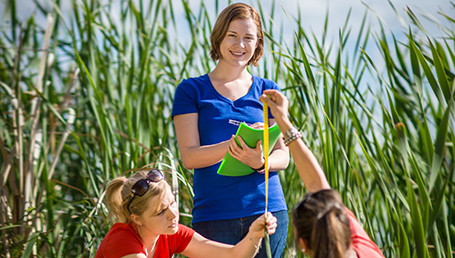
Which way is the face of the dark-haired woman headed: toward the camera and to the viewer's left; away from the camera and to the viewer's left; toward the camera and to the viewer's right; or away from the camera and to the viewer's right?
away from the camera and to the viewer's left

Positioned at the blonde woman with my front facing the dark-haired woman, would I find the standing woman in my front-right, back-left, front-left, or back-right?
front-left

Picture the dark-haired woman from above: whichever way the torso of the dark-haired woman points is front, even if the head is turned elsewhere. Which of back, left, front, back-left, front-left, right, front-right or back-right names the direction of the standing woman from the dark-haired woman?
front

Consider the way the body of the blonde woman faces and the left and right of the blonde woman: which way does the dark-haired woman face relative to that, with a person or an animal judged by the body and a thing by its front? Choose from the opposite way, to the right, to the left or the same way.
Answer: the opposite way

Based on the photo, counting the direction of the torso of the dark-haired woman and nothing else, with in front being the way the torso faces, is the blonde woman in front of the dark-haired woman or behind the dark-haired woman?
in front

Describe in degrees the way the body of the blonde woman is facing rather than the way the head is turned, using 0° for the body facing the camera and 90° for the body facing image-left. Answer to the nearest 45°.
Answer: approximately 315°

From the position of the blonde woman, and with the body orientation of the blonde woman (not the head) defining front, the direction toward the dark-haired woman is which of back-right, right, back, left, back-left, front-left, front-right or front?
front

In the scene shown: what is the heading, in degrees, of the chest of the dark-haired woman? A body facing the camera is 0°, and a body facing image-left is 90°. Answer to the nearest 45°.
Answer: approximately 135°

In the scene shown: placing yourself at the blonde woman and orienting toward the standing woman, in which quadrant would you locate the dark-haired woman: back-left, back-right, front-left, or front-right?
front-right
